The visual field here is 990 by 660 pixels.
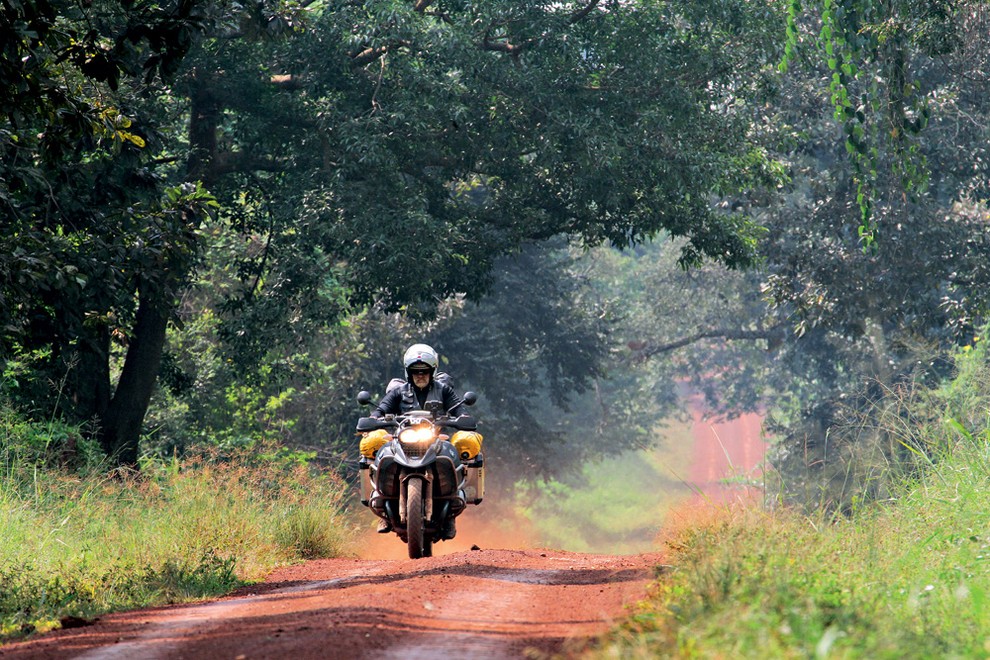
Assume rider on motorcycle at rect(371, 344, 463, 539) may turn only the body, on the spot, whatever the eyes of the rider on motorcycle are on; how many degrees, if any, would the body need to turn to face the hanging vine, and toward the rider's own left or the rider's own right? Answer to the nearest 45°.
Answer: approximately 90° to the rider's own left

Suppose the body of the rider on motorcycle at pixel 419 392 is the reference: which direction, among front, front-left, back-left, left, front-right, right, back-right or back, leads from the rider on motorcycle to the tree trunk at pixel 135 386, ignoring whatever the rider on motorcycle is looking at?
back-right

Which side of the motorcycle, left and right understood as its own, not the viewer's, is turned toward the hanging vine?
left

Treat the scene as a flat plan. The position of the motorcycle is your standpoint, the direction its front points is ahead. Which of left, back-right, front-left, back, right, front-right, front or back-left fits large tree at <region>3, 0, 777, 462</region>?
back

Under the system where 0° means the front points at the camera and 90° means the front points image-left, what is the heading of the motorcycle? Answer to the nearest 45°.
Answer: approximately 0°

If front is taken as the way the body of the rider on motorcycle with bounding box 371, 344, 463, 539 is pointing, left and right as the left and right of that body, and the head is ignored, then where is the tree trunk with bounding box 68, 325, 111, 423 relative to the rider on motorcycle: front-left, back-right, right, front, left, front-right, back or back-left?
back-right

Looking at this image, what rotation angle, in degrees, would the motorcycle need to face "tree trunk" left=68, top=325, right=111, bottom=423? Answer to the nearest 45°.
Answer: approximately 135° to its right

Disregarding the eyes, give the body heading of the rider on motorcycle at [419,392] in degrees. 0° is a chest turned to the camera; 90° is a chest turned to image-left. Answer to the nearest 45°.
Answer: approximately 0°
